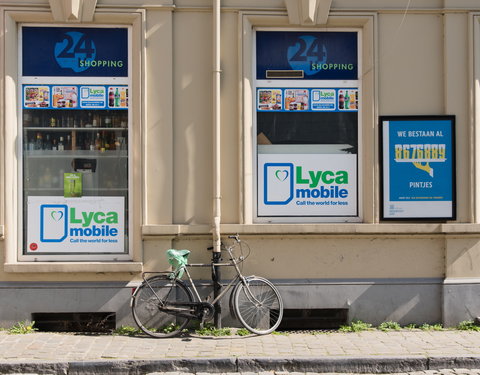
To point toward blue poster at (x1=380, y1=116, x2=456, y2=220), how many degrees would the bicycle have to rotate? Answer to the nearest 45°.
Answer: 0° — it already faces it

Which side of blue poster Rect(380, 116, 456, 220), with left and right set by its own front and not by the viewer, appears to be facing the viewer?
front

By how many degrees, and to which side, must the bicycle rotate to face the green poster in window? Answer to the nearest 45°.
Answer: approximately 180°

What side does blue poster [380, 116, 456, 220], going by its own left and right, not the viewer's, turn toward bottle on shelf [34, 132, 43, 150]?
right

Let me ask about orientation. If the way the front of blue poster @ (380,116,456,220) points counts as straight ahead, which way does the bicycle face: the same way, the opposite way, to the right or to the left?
to the left

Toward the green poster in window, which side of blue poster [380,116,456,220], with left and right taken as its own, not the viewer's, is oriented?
right

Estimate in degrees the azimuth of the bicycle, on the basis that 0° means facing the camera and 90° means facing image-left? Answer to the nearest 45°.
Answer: approximately 270°

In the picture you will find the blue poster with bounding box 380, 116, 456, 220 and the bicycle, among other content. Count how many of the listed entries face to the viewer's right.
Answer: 1
